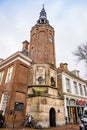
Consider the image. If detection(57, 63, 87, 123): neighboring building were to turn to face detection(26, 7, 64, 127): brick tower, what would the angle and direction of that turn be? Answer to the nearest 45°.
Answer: approximately 90° to its right

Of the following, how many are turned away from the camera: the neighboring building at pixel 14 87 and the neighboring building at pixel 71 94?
0

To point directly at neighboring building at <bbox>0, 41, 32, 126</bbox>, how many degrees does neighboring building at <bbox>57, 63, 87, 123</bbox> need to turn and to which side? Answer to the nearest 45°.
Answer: approximately 90° to its right
